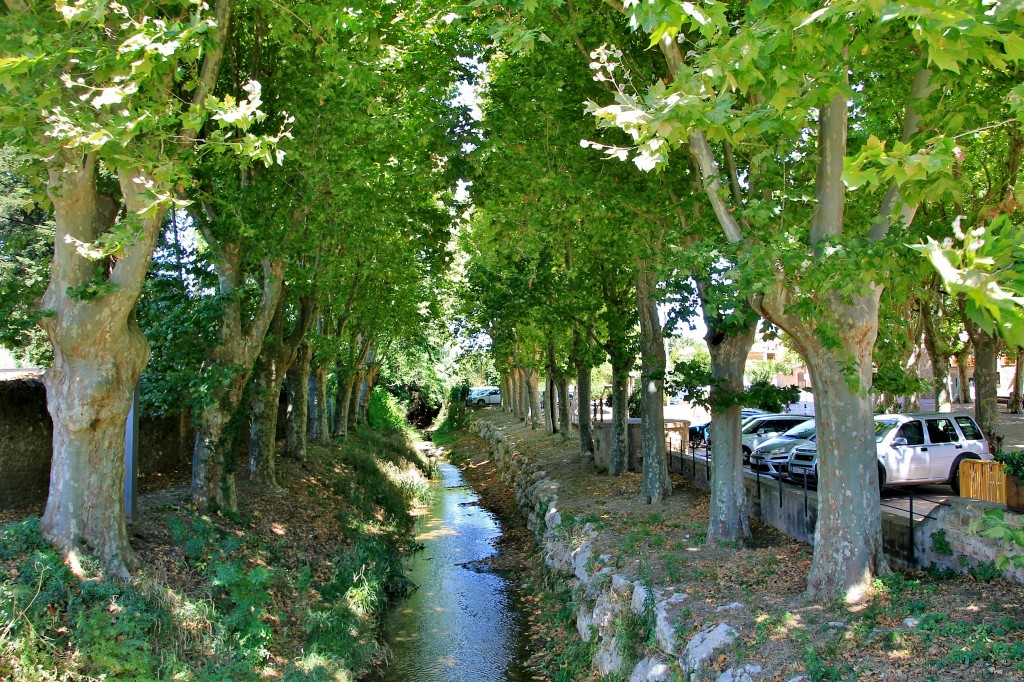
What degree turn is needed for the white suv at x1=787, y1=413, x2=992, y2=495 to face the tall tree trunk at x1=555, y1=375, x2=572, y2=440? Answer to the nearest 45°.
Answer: approximately 90° to its right

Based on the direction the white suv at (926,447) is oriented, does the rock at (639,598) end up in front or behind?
in front

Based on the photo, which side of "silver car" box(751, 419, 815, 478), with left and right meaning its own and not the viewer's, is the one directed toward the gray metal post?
front

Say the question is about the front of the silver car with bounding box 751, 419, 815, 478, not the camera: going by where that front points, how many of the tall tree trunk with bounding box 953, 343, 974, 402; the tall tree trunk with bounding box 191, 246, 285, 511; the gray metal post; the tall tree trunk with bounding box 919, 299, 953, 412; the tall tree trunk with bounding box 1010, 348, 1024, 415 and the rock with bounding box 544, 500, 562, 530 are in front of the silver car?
3

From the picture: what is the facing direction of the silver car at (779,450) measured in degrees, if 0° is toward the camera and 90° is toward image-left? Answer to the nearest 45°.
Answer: approximately 45°

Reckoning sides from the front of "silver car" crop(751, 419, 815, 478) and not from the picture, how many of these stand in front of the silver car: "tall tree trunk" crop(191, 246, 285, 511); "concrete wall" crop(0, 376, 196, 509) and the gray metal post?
3

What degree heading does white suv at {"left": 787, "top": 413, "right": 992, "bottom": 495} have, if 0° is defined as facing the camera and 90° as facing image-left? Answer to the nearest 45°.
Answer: approximately 45°

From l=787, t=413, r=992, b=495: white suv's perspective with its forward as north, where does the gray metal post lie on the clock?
The gray metal post is roughly at 12 o'clock from the white suv.

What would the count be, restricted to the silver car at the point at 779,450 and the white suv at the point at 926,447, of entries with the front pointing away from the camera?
0

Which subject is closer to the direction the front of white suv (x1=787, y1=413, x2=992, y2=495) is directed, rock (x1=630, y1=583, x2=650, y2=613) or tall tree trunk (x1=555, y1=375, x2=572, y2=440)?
the rock

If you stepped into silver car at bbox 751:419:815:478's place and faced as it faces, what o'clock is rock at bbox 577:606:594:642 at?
The rock is roughly at 11 o'clock from the silver car.

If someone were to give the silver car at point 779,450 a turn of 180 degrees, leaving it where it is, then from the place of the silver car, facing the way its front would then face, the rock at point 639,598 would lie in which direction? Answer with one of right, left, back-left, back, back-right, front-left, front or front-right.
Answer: back-right

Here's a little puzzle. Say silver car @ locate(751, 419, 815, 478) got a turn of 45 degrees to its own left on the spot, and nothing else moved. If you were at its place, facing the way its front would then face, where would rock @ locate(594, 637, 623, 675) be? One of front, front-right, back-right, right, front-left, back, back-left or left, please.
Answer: front

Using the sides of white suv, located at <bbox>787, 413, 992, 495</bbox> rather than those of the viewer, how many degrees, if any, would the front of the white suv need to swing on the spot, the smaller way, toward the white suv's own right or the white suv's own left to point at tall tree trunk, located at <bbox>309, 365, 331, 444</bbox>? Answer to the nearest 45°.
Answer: approximately 45° to the white suv's own right

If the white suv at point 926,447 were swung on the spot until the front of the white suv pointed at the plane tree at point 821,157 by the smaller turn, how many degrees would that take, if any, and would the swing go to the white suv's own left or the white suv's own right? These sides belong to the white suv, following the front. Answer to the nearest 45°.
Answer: approximately 45° to the white suv's own left

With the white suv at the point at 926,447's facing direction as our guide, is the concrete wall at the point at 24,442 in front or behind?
in front
